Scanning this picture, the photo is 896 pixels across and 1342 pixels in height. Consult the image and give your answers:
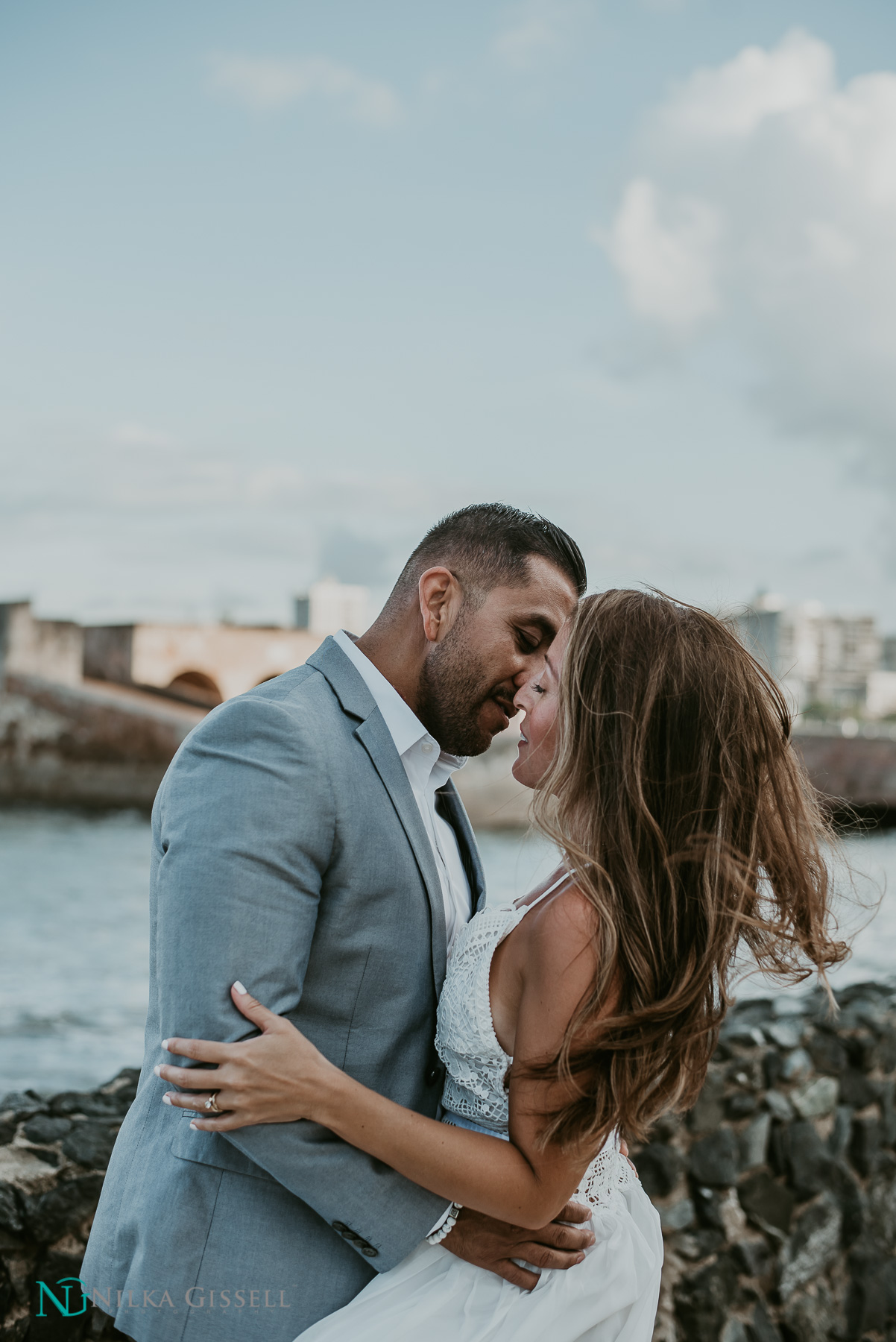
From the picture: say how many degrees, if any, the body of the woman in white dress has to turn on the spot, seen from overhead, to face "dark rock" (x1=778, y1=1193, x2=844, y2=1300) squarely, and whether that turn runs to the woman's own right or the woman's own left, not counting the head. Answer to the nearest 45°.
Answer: approximately 135° to the woman's own right

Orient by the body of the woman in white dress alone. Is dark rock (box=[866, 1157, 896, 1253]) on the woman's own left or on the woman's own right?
on the woman's own right

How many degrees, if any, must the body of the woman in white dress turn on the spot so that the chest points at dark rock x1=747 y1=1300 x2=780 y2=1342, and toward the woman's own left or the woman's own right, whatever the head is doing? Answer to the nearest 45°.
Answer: approximately 135° to the woman's own right

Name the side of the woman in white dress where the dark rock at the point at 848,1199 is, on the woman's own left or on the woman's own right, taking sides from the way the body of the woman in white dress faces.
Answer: on the woman's own right

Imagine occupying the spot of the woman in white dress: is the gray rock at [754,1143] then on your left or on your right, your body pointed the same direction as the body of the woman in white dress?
on your right

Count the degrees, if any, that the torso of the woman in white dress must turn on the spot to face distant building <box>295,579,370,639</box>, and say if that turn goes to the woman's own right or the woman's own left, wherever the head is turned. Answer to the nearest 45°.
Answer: approximately 90° to the woman's own right

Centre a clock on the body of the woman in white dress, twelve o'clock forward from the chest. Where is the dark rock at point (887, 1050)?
The dark rock is roughly at 4 o'clock from the woman in white dress.

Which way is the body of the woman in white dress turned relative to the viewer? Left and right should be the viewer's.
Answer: facing to the left of the viewer

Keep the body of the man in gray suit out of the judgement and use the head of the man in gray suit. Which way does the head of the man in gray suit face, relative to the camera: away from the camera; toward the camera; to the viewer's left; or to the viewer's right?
to the viewer's right

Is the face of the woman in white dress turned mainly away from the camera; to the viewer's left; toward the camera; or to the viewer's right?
to the viewer's left

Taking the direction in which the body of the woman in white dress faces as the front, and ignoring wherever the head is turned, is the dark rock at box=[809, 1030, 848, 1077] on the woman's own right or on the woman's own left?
on the woman's own right

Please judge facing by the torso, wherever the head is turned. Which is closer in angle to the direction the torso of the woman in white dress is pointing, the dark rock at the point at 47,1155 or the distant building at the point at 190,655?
the dark rock

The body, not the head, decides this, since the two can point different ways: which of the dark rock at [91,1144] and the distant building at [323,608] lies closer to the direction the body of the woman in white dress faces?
the dark rock

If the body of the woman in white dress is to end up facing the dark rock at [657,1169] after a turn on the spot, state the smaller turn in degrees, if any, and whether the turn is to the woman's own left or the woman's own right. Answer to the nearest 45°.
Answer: approximately 90° to the woman's own right
